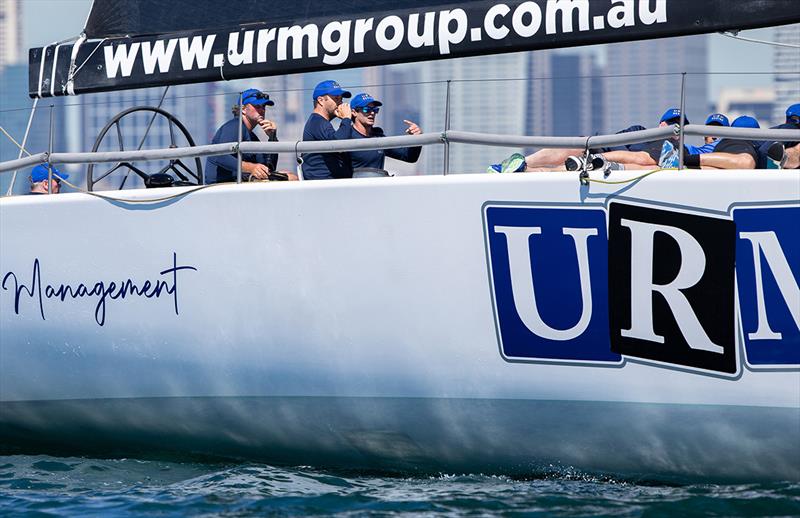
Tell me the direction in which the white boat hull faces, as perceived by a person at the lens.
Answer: facing to the right of the viewer

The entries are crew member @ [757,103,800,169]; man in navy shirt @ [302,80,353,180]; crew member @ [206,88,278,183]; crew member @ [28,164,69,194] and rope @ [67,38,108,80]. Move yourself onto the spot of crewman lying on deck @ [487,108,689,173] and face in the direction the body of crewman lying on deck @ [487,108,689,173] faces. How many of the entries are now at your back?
1

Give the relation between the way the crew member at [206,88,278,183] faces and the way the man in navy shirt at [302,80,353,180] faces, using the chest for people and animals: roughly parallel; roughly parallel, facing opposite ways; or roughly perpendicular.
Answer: roughly parallel

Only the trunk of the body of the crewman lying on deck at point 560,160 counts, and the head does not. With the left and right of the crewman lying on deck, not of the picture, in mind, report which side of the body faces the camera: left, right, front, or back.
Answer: left

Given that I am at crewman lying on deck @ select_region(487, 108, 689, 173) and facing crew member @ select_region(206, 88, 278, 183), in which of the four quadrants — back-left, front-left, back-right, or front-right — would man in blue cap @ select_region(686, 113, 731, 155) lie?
back-right
